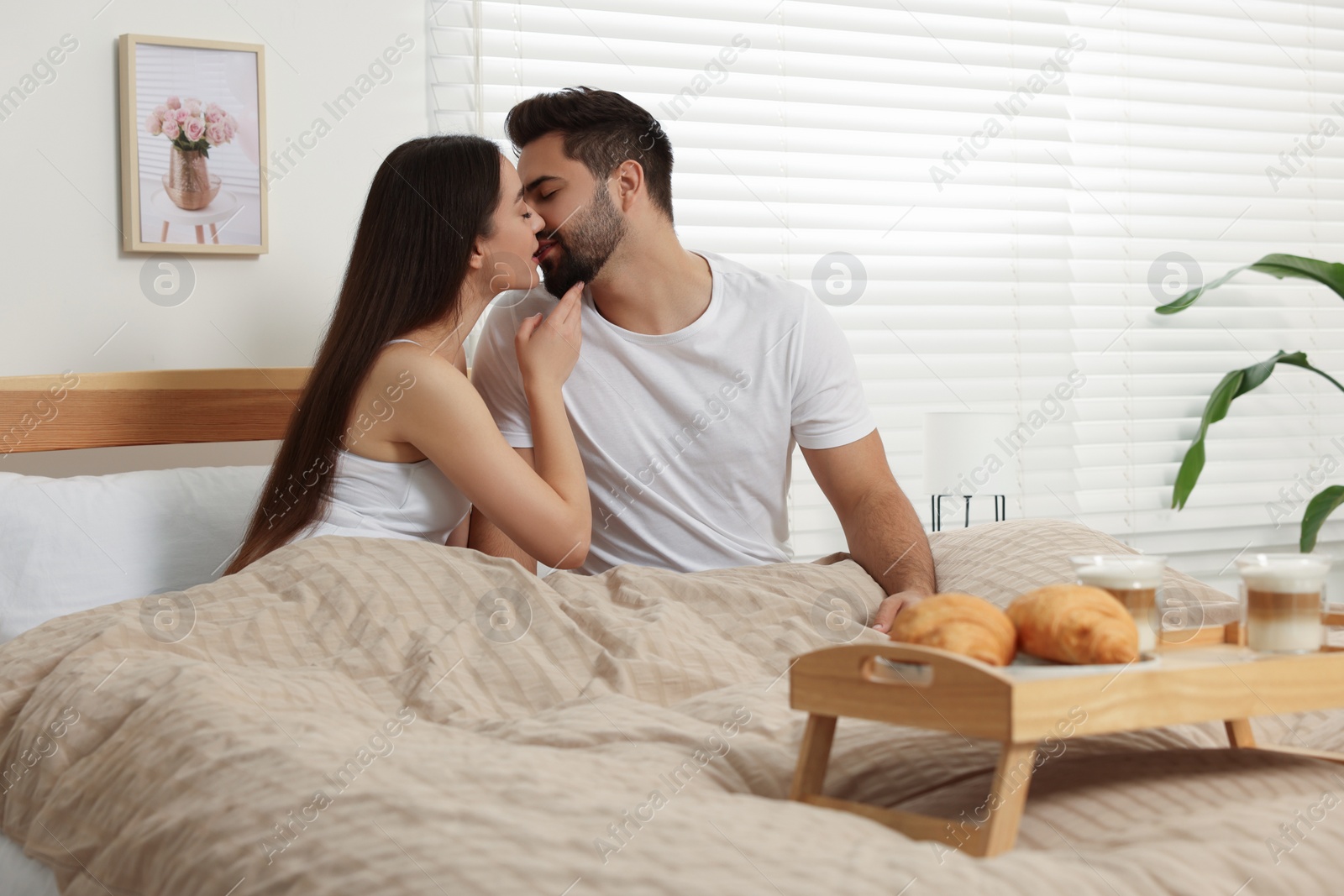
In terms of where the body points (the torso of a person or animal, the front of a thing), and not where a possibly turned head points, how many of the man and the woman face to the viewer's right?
1

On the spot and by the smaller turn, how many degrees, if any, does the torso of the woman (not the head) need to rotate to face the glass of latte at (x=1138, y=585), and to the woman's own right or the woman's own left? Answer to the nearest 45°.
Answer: approximately 45° to the woman's own right

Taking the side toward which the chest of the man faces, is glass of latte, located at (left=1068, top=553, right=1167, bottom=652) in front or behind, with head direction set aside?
in front

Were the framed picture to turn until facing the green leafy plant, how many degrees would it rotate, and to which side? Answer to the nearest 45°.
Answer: approximately 45° to its left

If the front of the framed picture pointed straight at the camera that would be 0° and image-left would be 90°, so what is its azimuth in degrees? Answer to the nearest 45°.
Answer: approximately 315°

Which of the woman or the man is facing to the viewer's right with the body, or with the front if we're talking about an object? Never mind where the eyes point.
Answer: the woman

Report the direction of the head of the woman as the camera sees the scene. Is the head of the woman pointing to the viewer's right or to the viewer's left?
to the viewer's right

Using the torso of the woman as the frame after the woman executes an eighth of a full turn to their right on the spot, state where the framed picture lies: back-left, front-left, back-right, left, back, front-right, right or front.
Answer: back

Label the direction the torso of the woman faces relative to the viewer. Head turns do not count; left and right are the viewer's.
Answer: facing to the right of the viewer

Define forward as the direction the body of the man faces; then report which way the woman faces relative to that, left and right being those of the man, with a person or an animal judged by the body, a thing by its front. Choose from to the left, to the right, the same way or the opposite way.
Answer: to the left
